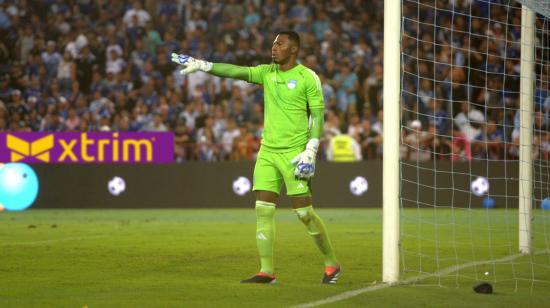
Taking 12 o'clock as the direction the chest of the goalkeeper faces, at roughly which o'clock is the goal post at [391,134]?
The goal post is roughly at 8 o'clock from the goalkeeper.

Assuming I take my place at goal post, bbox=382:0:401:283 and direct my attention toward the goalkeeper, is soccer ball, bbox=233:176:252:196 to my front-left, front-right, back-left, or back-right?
front-right

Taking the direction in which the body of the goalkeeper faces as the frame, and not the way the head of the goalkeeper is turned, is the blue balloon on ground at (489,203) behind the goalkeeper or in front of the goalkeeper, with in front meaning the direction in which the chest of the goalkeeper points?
behind

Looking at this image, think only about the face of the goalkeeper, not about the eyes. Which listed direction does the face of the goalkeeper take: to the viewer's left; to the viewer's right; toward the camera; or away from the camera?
to the viewer's left

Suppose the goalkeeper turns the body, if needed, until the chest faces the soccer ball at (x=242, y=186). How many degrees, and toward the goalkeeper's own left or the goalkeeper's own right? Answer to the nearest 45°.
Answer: approximately 135° to the goalkeeper's own right

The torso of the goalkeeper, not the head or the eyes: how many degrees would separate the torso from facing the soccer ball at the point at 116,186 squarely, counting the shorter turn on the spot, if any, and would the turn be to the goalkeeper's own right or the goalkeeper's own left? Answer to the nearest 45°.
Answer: approximately 135° to the goalkeeper's own right

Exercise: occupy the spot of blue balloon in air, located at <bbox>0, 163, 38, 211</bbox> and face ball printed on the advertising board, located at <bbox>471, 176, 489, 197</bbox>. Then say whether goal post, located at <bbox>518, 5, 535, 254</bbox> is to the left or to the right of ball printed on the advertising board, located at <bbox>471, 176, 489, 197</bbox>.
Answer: right

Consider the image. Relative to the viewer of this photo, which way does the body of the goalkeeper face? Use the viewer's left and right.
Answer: facing the viewer and to the left of the viewer

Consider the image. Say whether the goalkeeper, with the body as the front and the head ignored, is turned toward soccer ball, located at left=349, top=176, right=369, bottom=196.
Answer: no

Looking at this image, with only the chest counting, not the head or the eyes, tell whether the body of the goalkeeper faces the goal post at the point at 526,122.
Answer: no
